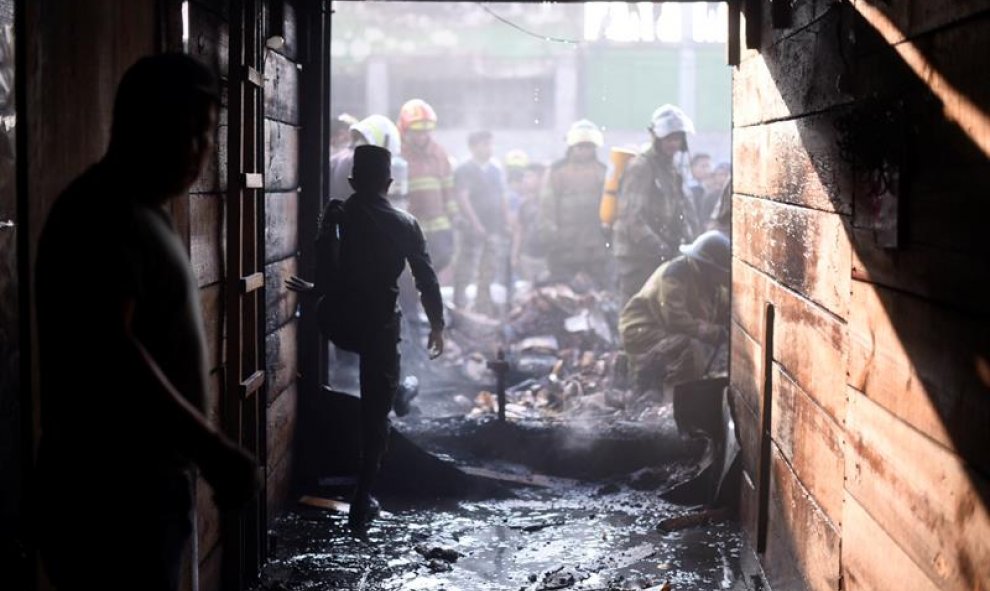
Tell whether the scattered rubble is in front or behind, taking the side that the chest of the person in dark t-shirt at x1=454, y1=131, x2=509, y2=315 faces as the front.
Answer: in front

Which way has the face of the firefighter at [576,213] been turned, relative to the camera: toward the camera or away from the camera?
toward the camera

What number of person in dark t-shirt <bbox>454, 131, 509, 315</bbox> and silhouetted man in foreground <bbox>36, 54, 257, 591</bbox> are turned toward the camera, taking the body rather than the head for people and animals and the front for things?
1

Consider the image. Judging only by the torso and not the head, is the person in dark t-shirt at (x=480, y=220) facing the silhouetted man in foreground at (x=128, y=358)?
yes

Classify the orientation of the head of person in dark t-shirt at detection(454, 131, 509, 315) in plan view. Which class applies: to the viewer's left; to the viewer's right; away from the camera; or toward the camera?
toward the camera

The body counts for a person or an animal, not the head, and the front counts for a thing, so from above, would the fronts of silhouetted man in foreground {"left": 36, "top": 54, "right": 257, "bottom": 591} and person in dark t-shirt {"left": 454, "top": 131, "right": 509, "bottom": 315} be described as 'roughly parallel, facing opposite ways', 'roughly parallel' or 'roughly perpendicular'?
roughly perpendicular

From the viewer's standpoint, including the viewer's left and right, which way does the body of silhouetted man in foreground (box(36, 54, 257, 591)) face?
facing to the right of the viewer

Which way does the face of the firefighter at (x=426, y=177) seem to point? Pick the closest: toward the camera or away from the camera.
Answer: toward the camera

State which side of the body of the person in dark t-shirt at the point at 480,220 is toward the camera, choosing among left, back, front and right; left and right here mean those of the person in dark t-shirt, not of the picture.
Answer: front

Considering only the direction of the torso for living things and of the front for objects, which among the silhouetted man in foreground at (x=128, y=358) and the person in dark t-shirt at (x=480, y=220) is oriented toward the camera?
the person in dark t-shirt

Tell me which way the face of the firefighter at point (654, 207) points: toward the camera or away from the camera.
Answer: toward the camera

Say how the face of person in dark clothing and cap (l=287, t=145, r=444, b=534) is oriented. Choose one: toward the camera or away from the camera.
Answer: away from the camera
